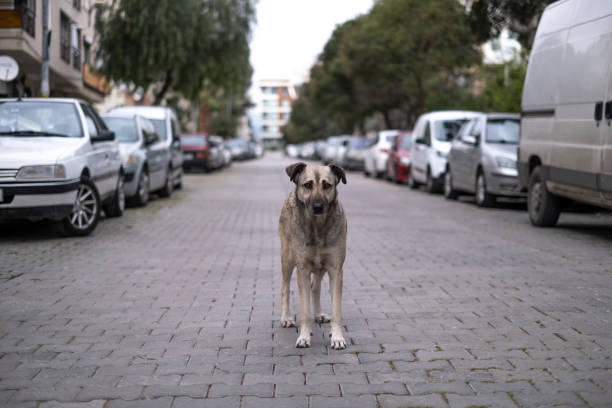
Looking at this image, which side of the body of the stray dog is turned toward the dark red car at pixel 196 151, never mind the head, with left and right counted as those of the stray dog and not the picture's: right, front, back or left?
back

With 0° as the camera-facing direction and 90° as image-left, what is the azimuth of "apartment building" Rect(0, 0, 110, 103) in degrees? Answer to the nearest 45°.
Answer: approximately 315°

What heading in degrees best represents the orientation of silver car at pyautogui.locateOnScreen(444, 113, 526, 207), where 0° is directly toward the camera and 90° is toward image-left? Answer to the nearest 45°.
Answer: approximately 315°

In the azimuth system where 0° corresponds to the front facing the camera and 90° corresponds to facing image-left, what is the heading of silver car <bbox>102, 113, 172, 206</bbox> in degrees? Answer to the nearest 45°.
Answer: approximately 45°

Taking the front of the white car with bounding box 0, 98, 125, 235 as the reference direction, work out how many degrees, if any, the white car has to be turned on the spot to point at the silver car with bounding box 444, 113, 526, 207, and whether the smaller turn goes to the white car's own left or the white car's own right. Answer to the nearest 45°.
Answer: approximately 135° to the white car's own left

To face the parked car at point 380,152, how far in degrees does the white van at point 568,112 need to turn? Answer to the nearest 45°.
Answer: approximately 135° to its left

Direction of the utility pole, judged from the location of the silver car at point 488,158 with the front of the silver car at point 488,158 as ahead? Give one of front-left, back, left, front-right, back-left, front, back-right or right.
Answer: back-right

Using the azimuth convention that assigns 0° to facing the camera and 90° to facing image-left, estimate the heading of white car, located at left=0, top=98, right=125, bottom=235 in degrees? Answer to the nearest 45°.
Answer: approximately 45°

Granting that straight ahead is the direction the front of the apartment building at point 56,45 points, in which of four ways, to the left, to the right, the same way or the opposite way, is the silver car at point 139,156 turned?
to the right

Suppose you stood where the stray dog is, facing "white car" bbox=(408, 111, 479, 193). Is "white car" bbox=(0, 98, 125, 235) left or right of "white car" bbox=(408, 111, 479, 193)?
left
